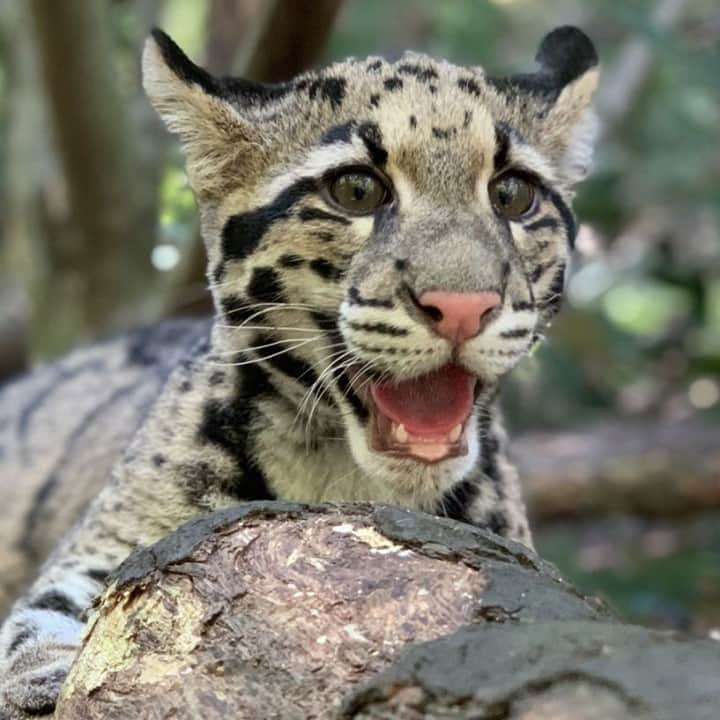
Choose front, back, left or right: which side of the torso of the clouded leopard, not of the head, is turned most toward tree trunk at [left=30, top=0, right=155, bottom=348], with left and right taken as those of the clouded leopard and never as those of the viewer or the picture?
back

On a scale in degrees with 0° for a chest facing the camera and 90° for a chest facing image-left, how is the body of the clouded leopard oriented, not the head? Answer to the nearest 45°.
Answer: approximately 315°

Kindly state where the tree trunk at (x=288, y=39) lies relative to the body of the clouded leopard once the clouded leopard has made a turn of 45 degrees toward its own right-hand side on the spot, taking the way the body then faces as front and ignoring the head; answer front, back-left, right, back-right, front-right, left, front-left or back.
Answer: back
